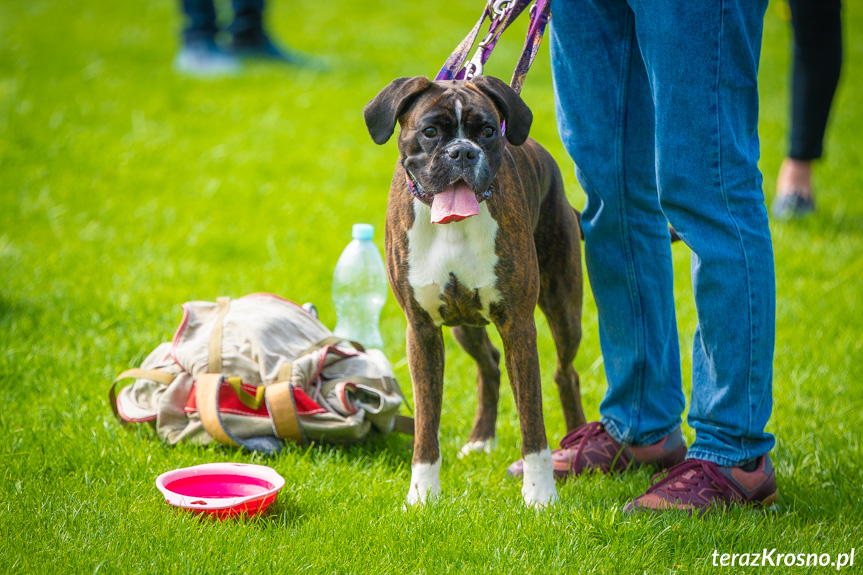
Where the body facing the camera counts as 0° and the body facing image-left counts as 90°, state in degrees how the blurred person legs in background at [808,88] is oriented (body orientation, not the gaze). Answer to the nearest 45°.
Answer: approximately 45°

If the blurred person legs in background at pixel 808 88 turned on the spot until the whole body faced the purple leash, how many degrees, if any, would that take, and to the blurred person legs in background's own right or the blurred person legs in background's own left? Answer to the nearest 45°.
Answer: approximately 45° to the blurred person legs in background's own left
